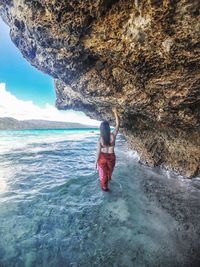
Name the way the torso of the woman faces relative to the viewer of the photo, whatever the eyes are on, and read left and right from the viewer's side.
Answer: facing away from the viewer
